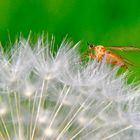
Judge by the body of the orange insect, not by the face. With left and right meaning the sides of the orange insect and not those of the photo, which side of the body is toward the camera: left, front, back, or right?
left
